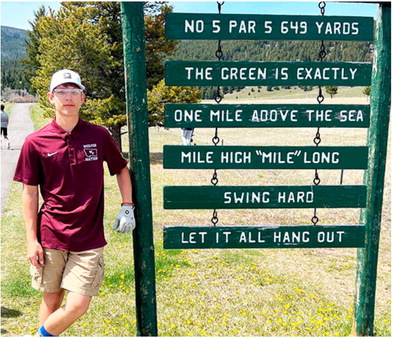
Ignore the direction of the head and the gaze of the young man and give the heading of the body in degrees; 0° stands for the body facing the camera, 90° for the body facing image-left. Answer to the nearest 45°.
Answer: approximately 0°

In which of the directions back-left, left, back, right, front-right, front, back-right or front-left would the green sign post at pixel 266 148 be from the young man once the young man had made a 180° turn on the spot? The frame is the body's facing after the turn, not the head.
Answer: right

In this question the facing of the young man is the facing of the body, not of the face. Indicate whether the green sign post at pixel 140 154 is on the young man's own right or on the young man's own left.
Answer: on the young man's own left

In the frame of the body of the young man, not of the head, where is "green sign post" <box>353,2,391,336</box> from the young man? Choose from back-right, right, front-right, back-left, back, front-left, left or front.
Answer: left
